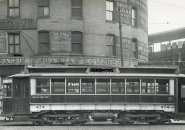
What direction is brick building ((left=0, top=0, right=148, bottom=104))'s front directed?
toward the camera
